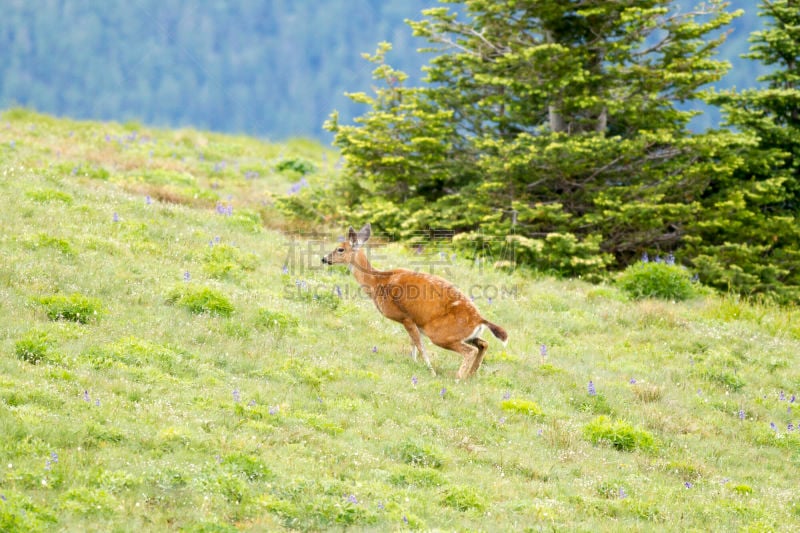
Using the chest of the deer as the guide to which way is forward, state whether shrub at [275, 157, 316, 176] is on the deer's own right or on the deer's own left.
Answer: on the deer's own right

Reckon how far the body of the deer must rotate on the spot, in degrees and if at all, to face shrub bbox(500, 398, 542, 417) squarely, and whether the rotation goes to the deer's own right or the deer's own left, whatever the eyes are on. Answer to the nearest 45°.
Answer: approximately 135° to the deer's own left

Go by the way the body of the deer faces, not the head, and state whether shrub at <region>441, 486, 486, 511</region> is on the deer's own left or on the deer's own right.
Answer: on the deer's own left

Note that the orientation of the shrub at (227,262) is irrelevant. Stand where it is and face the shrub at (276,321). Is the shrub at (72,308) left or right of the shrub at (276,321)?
right

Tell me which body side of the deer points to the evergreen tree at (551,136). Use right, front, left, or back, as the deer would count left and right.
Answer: right

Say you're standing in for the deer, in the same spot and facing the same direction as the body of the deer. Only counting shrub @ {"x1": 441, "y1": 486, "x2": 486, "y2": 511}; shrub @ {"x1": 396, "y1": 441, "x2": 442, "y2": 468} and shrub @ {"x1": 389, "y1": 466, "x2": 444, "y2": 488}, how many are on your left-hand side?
3

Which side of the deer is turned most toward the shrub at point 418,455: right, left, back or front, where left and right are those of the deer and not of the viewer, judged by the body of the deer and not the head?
left

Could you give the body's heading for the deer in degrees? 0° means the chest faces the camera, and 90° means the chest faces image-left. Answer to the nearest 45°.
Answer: approximately 90°

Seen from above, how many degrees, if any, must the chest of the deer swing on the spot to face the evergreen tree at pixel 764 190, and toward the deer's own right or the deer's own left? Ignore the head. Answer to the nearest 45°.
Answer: approximately 135° to the deer's own right

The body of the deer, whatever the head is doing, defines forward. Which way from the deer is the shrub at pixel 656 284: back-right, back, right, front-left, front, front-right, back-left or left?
back-right

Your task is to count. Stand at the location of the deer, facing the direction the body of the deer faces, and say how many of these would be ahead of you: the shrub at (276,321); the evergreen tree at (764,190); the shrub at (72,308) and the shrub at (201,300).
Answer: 3

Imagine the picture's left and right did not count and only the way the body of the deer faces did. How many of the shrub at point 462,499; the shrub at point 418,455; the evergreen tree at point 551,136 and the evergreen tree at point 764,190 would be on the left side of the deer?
2

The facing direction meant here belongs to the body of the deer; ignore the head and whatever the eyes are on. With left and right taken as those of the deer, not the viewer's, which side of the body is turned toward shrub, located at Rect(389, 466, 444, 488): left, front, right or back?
left
